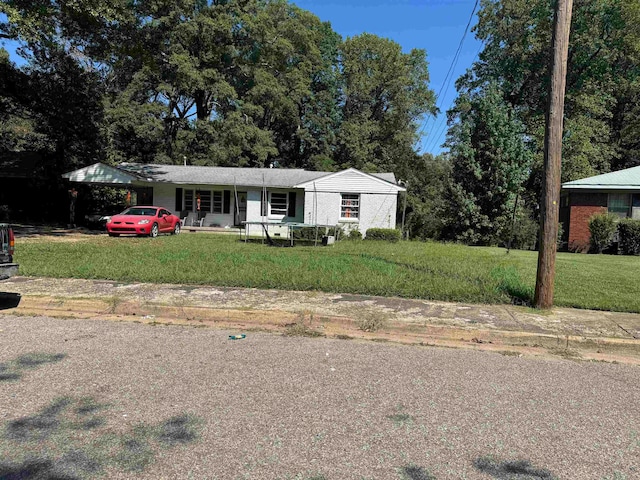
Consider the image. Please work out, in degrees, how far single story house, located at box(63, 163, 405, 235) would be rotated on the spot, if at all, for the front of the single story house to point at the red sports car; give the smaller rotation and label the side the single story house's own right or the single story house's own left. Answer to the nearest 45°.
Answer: approximately 45° to the single story house's own right

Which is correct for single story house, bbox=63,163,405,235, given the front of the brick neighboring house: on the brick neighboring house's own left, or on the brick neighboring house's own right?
on the brick neighboring house's own right

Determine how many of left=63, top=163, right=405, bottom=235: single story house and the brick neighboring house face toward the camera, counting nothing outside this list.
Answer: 2

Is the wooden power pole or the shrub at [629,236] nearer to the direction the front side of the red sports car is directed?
the wooden power pole

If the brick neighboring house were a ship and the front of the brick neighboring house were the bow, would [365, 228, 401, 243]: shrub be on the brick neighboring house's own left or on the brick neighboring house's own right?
on the brick neighboring house's own right

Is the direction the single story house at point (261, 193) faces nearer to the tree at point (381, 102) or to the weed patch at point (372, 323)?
the weed patch

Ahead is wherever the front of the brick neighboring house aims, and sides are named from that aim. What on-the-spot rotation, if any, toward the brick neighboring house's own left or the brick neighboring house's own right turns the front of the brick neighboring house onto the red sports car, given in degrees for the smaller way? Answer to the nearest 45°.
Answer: approximately 45° to the brick neighboring house's own right

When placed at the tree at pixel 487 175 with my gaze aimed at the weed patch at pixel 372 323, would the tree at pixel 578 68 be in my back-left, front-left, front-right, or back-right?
back-left

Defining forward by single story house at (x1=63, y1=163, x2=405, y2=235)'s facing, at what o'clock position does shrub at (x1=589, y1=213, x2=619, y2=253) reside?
The shrub is roughly at 10 o'clock from the single story house.

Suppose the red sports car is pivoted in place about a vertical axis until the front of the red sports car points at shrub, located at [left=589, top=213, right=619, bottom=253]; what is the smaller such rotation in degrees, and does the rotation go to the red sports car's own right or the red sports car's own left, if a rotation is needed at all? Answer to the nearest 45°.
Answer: approximately 135° to the red sports car's own left

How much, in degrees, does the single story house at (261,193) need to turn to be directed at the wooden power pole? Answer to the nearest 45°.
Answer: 0° — it already faces it

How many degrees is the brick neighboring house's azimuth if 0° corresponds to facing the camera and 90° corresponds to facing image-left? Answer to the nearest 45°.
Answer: approximately 0°

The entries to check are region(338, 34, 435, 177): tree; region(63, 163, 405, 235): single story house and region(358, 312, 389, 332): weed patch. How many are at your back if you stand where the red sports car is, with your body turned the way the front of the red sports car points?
2

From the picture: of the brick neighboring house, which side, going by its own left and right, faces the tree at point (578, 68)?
back

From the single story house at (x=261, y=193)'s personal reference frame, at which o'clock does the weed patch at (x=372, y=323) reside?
The weed patch is roughly at 12 o'clock from the single story house.

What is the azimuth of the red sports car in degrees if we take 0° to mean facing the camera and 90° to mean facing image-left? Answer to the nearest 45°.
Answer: approximately 45°
